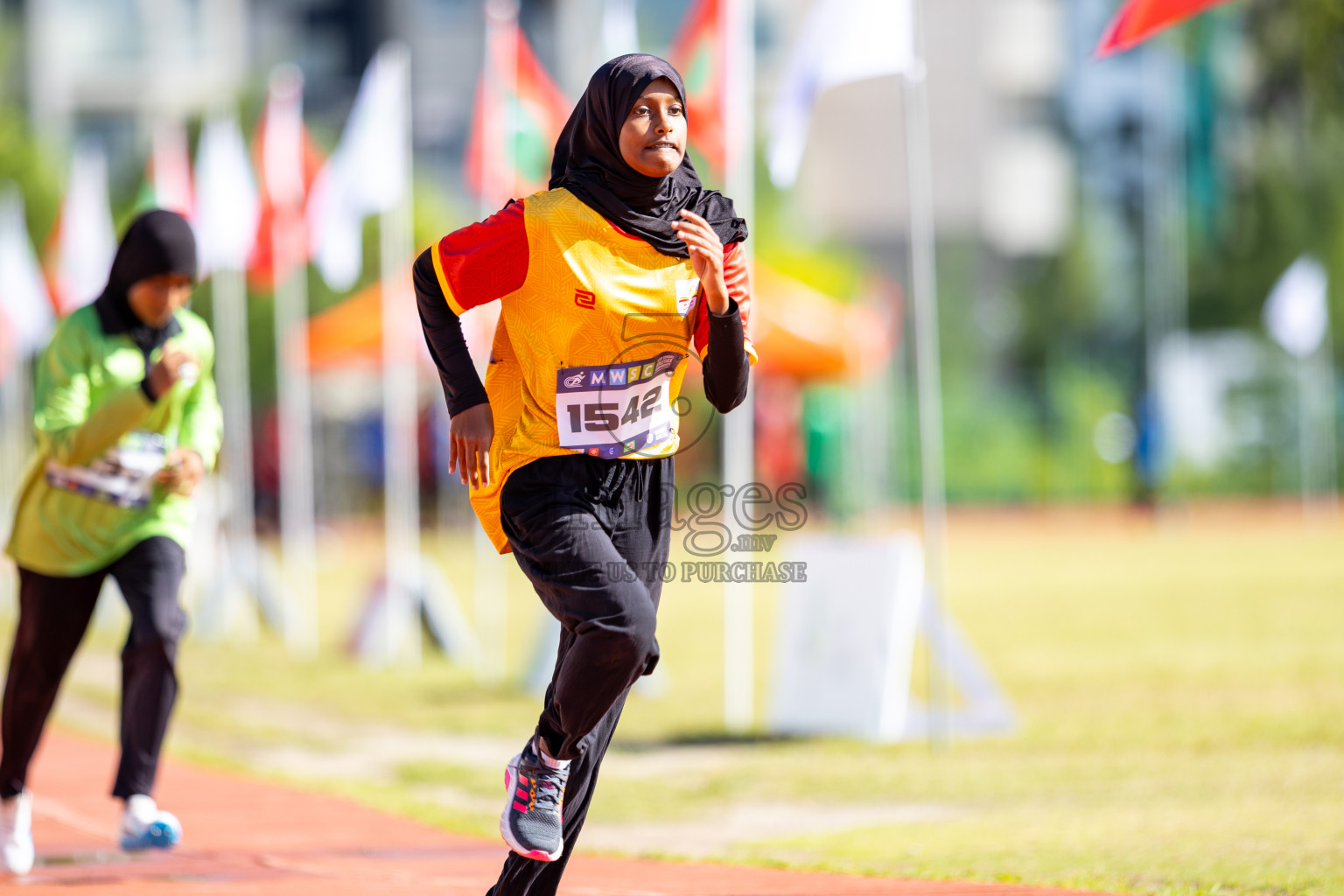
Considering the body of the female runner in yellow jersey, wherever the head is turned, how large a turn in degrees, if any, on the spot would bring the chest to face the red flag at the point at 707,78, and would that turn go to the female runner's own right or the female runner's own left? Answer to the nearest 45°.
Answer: approximately 135° to the female runner's own left

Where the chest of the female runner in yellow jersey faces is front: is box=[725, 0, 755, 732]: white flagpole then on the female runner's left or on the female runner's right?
on the female runner's left

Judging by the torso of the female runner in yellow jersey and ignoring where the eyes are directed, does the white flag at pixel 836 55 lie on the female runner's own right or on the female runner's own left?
on the female runner's own left

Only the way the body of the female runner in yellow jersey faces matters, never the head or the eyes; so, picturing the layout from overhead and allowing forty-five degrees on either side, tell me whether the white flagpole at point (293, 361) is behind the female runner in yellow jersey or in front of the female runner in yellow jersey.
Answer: behind

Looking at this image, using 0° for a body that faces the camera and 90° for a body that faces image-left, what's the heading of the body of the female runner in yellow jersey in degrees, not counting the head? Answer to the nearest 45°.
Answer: approximately 315°

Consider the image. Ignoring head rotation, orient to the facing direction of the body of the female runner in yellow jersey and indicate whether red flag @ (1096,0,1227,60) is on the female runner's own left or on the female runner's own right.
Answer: on the female runner's own left

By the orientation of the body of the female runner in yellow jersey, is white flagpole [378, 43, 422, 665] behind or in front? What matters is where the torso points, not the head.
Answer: behind

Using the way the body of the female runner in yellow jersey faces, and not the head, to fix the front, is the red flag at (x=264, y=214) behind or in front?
behind

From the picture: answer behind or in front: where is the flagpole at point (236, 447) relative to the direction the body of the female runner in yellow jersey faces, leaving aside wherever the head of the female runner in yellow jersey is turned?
behind
